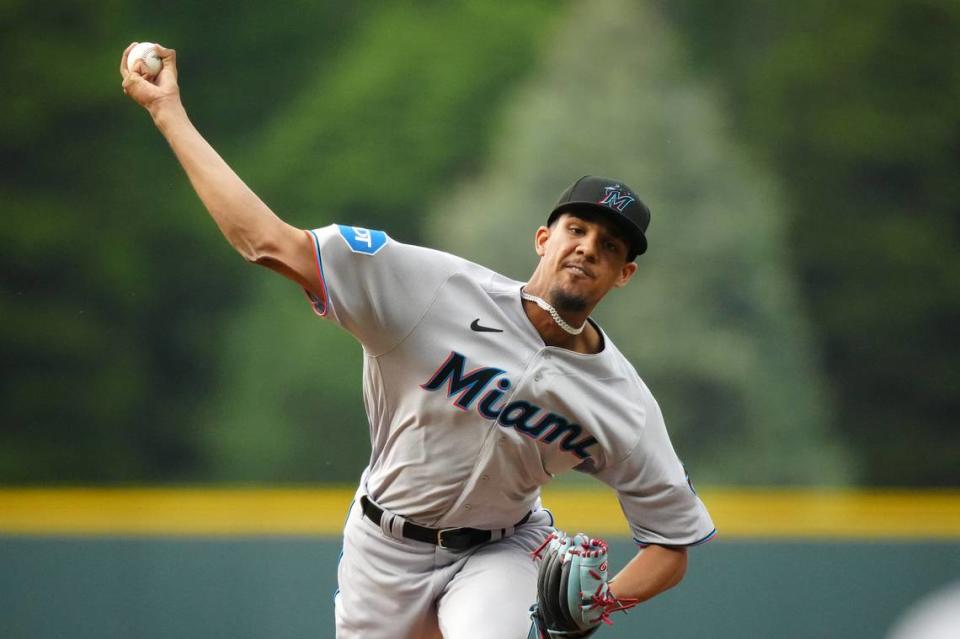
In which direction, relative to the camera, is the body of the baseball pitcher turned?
toward the camera
